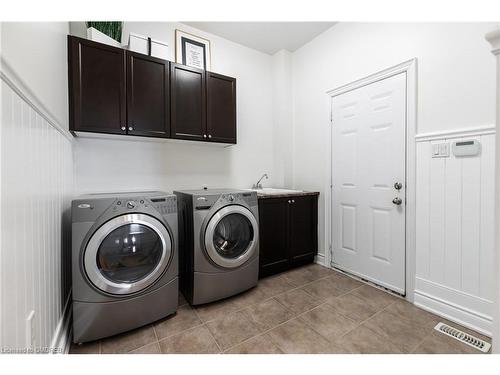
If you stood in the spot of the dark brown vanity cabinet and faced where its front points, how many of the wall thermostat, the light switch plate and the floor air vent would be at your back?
0

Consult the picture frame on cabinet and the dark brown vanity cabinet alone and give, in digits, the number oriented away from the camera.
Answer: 0

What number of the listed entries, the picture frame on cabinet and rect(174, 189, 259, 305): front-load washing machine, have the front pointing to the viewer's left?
0

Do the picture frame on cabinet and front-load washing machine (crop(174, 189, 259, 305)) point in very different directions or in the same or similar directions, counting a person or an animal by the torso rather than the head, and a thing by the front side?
same or similar directions

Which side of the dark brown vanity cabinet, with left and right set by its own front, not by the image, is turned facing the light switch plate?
front

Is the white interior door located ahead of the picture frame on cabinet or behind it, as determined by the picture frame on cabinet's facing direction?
ahead

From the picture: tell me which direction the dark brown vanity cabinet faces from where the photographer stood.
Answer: facing the viewer and to the right of the viewer

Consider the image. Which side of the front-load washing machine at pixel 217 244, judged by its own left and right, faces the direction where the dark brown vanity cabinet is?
left

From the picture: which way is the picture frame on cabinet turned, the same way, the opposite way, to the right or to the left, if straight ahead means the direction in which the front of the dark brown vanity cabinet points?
the same way

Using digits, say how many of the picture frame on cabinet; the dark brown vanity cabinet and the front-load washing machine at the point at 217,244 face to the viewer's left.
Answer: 0

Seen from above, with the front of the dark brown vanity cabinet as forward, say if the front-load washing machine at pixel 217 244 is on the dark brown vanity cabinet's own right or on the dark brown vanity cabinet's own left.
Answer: on the dark brown vanity cabinet's own right

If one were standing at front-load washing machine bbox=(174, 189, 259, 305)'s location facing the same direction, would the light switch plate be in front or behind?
in front

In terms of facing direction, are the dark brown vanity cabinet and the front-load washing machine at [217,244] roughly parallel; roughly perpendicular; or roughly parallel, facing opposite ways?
roughly parallel
